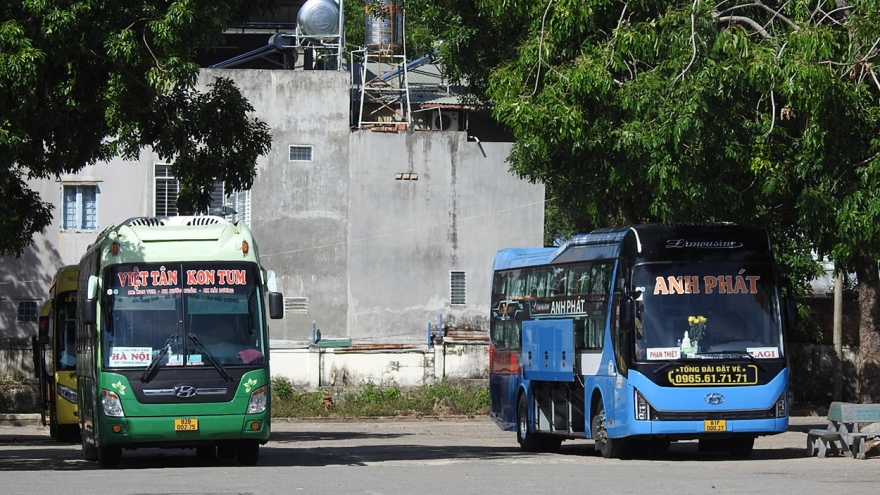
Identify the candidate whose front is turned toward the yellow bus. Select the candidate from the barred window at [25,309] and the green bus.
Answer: the barred window

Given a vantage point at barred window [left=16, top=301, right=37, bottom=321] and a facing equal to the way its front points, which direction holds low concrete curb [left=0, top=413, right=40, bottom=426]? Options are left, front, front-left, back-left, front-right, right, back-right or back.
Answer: front

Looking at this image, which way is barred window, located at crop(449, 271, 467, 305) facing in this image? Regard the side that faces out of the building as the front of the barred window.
toward the camera

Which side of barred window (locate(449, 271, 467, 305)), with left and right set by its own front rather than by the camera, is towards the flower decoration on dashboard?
front

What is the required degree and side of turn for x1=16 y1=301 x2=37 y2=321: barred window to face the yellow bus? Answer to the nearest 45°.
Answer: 0° — it already faces it

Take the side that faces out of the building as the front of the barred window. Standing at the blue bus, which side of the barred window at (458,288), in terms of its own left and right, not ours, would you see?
front

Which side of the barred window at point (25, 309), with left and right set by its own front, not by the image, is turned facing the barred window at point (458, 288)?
left

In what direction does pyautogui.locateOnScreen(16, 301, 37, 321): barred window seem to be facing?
toward the camera

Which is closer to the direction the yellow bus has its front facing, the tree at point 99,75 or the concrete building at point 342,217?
the tree

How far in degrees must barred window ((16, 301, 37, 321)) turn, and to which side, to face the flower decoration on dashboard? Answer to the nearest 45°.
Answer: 0° — it already faces it

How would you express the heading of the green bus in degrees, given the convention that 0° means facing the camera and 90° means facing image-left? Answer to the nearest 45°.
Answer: approximately 0°

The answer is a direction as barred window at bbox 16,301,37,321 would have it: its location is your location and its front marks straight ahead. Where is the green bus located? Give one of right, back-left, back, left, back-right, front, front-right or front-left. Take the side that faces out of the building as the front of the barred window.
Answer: front

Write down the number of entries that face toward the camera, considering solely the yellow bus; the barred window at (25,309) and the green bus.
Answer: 3
